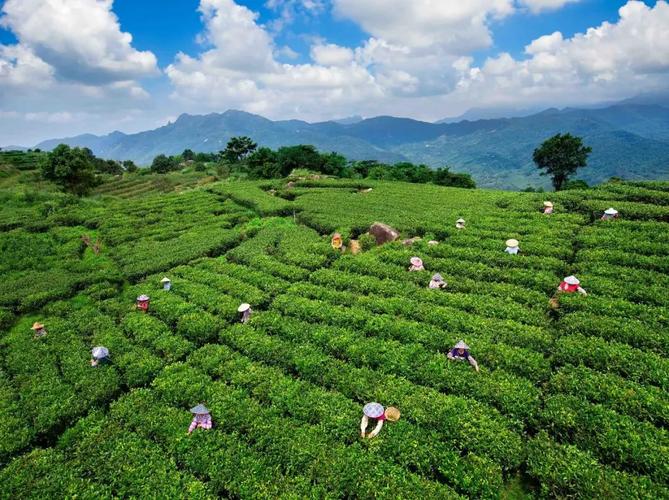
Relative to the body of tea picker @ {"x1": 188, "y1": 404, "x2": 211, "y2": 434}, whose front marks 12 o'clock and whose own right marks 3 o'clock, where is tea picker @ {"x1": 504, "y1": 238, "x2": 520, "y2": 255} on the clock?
tea picker @ {"x1": 504, "y1": 238, "x2": 520, "y2": 255} is roughly at 7 o'clock from tea picker @ {"x1": 188, "y1": 404, "x2": 211, "y2": 434}.

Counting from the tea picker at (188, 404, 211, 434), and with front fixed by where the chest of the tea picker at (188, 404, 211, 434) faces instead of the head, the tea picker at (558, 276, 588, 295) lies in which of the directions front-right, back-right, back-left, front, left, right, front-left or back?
back-left

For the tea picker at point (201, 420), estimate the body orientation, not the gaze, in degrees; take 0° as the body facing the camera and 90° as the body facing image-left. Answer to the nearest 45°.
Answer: approximately 45°

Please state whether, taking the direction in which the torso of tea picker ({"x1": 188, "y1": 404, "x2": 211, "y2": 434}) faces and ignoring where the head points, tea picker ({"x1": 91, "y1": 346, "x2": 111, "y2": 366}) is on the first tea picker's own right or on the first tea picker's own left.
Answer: on the first tea picker's own right

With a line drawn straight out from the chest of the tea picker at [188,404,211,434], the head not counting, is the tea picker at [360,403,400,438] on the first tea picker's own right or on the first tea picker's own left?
on the first tea picker's own left

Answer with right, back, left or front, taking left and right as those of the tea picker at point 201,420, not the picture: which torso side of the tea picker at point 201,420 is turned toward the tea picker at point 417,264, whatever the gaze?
back

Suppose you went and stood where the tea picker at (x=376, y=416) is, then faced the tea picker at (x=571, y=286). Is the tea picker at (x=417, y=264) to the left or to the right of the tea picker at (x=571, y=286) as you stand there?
left

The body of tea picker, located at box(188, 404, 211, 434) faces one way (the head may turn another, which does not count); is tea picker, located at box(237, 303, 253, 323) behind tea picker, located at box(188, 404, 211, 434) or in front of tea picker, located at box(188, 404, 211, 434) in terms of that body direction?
behind

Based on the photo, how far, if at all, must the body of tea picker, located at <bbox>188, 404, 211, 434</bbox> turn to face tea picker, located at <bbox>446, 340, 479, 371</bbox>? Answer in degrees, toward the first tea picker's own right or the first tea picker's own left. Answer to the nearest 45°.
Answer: approximately 135° to the first tea picker's own left

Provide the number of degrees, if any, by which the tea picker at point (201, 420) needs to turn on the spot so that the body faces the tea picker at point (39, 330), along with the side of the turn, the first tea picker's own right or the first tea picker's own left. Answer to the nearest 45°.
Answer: approximately 90° to the first tea picker's own right
